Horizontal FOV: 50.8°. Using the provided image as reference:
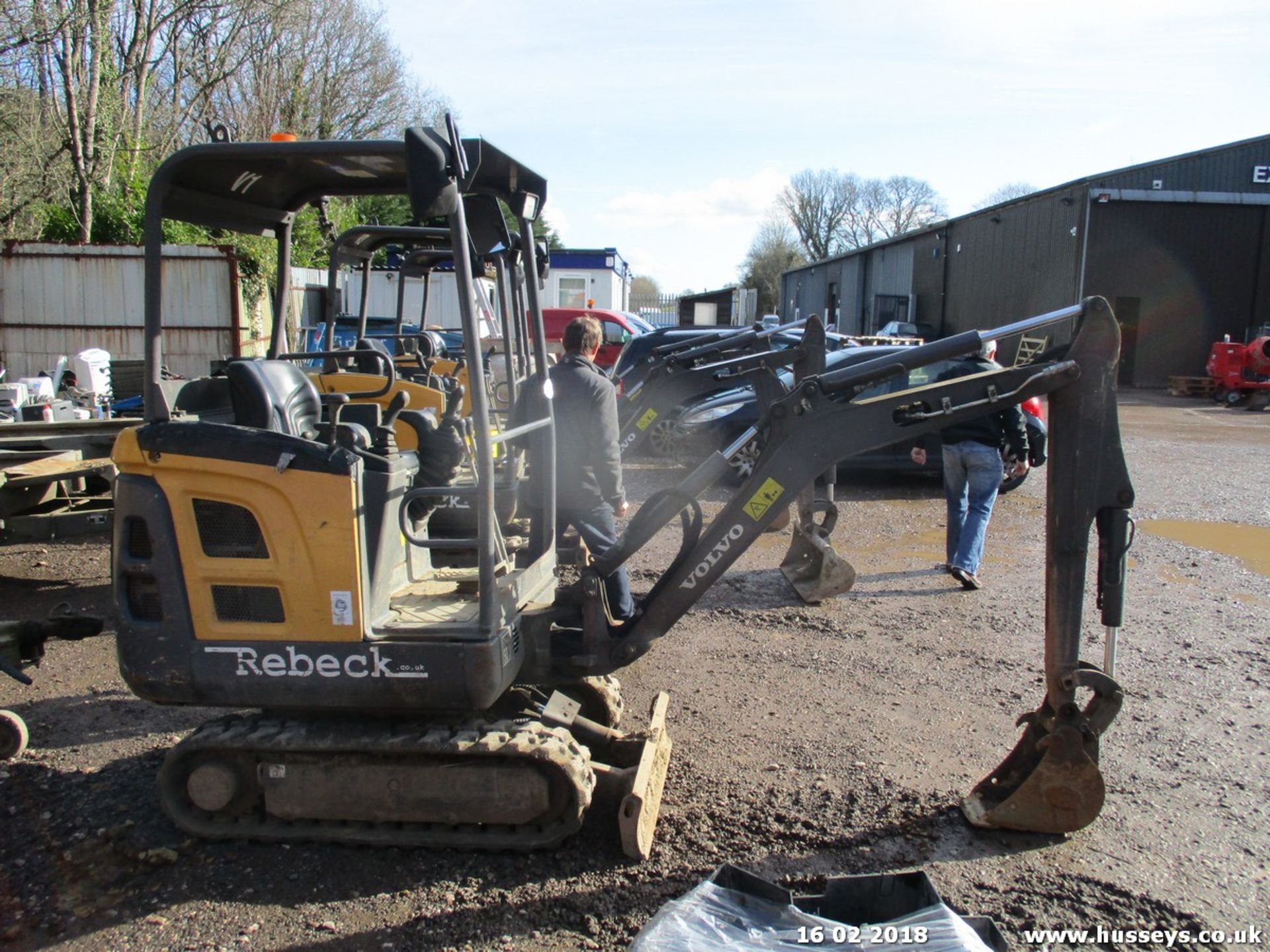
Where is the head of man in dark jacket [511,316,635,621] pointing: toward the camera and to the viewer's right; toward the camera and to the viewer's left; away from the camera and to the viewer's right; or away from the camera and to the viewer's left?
away from the camera and to the viewer's right

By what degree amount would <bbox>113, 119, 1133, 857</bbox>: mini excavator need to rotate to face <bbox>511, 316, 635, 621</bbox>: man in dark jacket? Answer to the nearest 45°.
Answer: approximately 90° to its left

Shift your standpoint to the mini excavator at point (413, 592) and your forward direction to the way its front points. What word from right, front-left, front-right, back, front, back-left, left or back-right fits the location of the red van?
left

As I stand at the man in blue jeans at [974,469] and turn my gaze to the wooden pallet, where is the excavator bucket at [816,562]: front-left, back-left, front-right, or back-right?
back-left

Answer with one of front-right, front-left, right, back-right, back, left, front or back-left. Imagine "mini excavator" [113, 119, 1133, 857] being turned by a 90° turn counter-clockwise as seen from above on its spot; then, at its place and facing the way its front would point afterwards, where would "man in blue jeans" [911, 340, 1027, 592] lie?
front-right

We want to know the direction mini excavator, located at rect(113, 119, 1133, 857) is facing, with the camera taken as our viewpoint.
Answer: facing to the right of the viewer

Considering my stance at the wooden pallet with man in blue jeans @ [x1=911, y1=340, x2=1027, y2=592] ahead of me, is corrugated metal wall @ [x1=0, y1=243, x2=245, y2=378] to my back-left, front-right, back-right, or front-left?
front-right

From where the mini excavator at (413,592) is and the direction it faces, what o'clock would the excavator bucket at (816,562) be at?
The excavator bucket is roughly at 10 o'clock from the mini excavator.

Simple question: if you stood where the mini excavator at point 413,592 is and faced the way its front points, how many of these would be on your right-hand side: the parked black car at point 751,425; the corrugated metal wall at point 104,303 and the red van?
0

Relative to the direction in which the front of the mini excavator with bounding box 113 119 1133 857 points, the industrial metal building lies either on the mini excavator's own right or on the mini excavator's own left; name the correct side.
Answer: on the mini excavator's own left

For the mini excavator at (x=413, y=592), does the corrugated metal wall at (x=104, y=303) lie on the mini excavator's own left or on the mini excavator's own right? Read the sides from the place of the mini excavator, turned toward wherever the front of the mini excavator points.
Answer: on the mini excavator's own left

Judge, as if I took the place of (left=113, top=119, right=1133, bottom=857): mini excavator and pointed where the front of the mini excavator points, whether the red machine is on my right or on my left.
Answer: on my left
